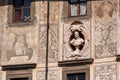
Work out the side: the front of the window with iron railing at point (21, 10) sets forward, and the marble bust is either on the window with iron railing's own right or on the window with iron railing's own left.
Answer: on the window with iron railing's own left

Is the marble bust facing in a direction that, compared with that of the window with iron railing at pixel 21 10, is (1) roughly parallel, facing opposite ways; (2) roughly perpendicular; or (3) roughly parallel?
roughly parallel

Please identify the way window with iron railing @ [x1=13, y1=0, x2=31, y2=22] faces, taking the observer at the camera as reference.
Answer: facing the viewer

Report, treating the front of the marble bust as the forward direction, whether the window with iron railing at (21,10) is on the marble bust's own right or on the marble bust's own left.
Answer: on the marble bust's own right

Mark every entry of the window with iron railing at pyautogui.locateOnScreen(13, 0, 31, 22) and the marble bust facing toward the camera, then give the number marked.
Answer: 2
